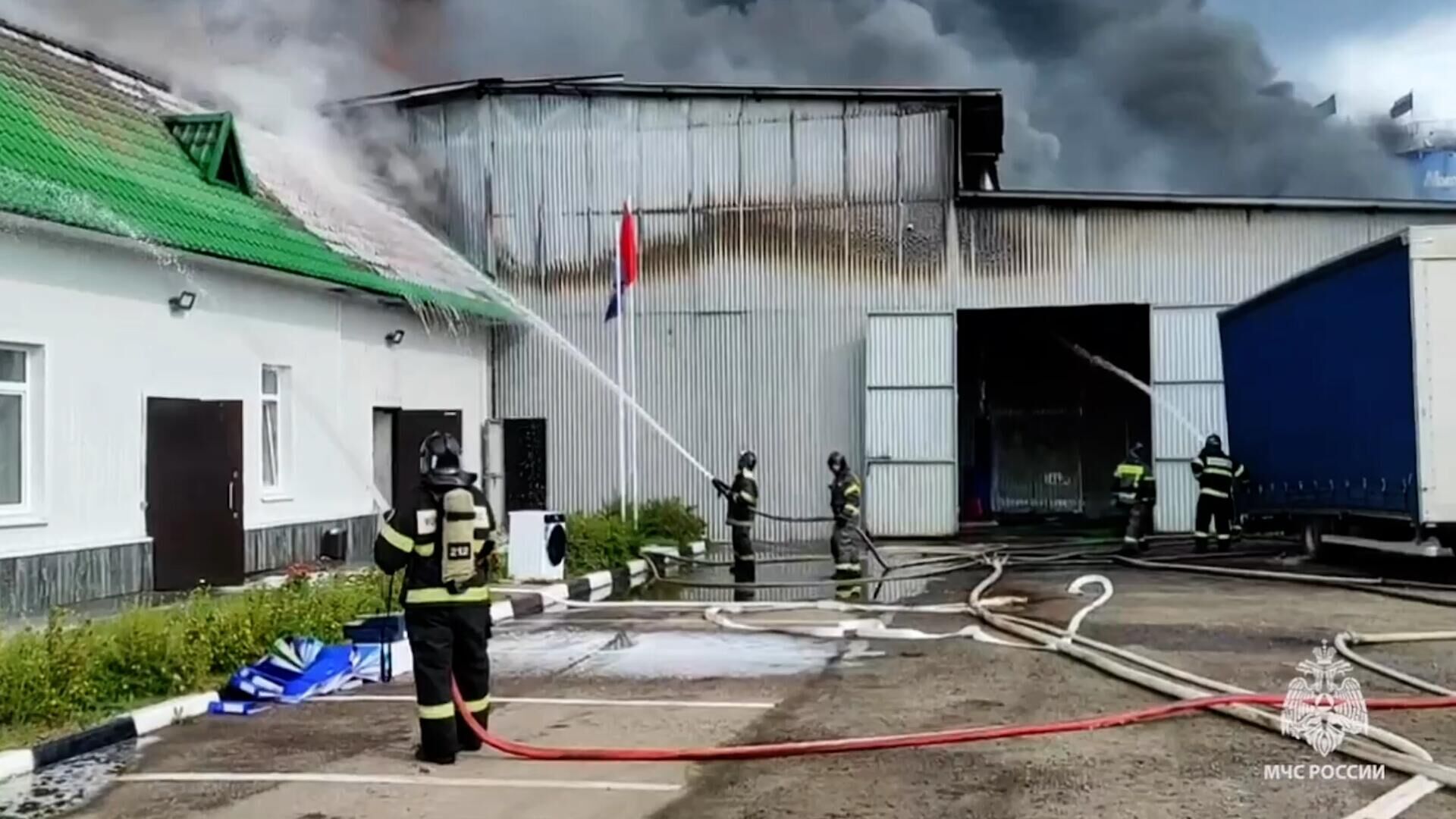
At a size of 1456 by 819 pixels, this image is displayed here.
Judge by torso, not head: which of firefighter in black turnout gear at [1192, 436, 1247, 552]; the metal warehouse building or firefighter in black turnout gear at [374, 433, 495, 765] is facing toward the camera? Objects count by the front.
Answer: the metal warehouse building

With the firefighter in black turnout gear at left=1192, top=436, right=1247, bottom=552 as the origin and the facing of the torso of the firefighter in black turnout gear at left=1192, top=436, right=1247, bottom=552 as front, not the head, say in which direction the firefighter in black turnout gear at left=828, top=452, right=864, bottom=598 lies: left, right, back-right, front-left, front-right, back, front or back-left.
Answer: back-left

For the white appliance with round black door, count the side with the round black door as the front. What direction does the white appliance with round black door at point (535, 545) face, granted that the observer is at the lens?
facing the viewer and to the right of the viewer

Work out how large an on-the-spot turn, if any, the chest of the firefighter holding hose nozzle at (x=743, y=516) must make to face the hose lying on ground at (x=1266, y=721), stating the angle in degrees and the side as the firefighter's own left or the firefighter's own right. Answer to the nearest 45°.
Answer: approximately 90° to the firefighter's own left

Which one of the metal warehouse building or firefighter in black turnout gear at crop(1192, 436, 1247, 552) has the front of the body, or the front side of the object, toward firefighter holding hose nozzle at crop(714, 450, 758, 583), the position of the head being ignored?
the metal warehouse building

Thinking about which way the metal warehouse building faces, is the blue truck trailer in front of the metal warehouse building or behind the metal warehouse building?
in front

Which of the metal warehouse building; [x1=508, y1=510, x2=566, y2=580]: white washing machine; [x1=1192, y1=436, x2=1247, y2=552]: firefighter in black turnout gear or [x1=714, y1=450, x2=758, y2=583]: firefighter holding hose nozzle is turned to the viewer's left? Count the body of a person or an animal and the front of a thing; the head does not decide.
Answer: the firefighter holding hose nozzle

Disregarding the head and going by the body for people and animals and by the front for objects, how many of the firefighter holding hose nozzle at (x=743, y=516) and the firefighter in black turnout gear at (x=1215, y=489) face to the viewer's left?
1

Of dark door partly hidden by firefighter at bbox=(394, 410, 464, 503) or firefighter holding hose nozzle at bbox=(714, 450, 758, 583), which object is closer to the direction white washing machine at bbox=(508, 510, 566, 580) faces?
the firefighter holding hose nozzle

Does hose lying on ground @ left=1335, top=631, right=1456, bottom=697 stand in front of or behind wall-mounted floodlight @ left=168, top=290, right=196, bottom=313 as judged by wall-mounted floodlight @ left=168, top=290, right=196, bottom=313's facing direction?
in front

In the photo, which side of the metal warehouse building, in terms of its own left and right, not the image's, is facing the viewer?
front

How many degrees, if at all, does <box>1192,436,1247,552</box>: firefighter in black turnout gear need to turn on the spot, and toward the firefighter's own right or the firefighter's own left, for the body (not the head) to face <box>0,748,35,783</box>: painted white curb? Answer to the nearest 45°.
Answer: approximately 180°

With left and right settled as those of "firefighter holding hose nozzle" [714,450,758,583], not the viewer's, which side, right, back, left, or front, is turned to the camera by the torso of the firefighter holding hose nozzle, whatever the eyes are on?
left

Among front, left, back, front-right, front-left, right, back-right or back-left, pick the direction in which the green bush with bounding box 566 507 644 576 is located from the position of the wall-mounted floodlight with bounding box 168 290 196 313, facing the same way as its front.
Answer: front-left

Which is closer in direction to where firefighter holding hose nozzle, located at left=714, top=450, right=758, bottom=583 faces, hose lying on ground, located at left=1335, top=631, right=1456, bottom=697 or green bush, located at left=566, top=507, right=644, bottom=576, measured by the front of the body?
the green bush

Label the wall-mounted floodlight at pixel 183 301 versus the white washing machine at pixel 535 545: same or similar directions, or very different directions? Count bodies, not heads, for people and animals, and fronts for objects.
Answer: same or similar directions
